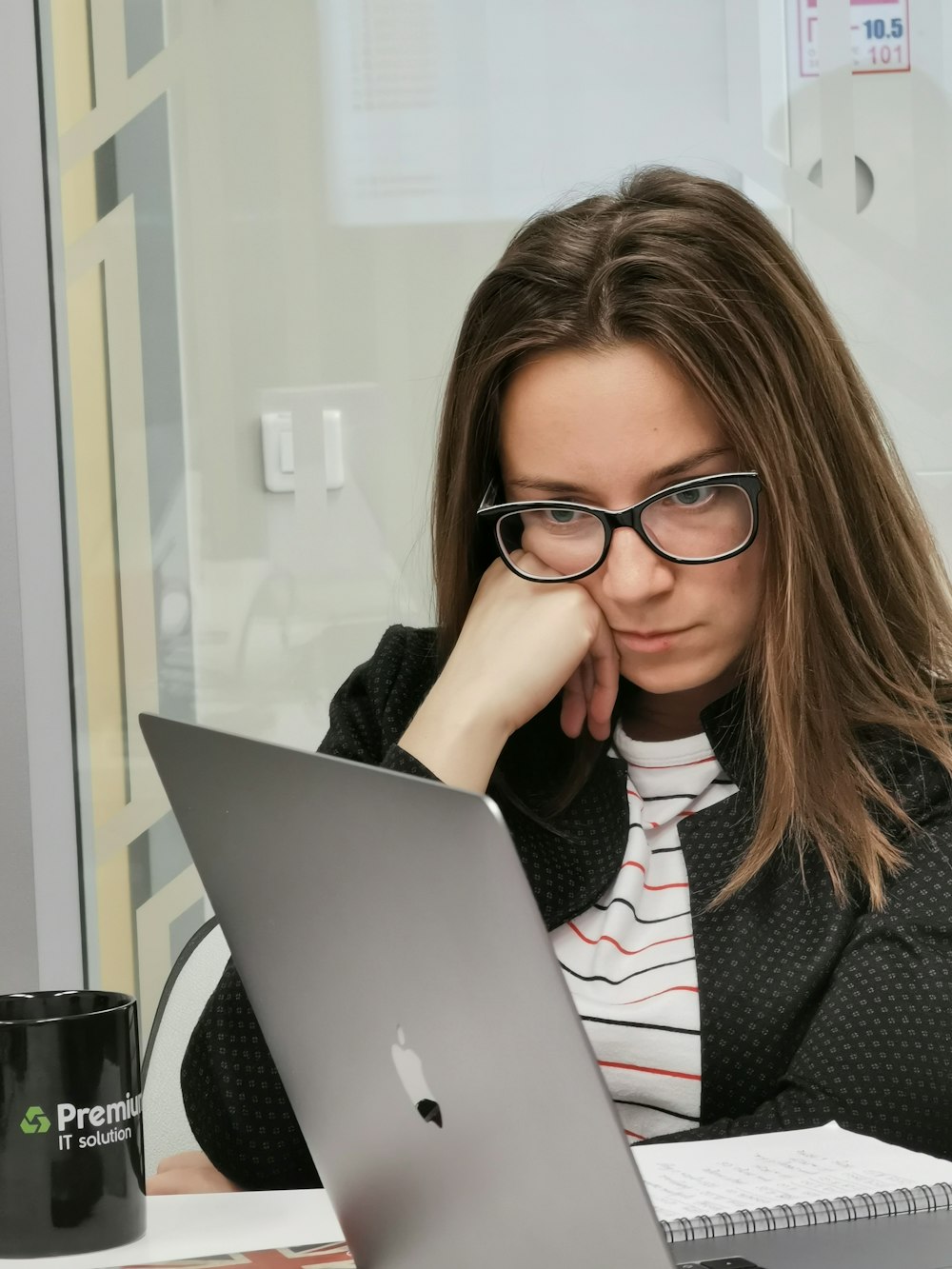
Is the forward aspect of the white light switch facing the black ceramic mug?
yes

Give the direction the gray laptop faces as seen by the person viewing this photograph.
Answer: facing away from the viewer and to the right of the viewer

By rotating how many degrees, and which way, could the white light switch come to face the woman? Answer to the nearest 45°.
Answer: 0° — it already faces them

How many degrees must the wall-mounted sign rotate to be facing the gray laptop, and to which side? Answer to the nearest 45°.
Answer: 0° — it already faces it

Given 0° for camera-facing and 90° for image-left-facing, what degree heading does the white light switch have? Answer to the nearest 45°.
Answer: approximately 0°

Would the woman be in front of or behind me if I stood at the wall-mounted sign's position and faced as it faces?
in front

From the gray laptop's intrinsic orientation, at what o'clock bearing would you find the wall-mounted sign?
The wall-mounted sign is roughly at 11 o'clock from the gray laptop.
